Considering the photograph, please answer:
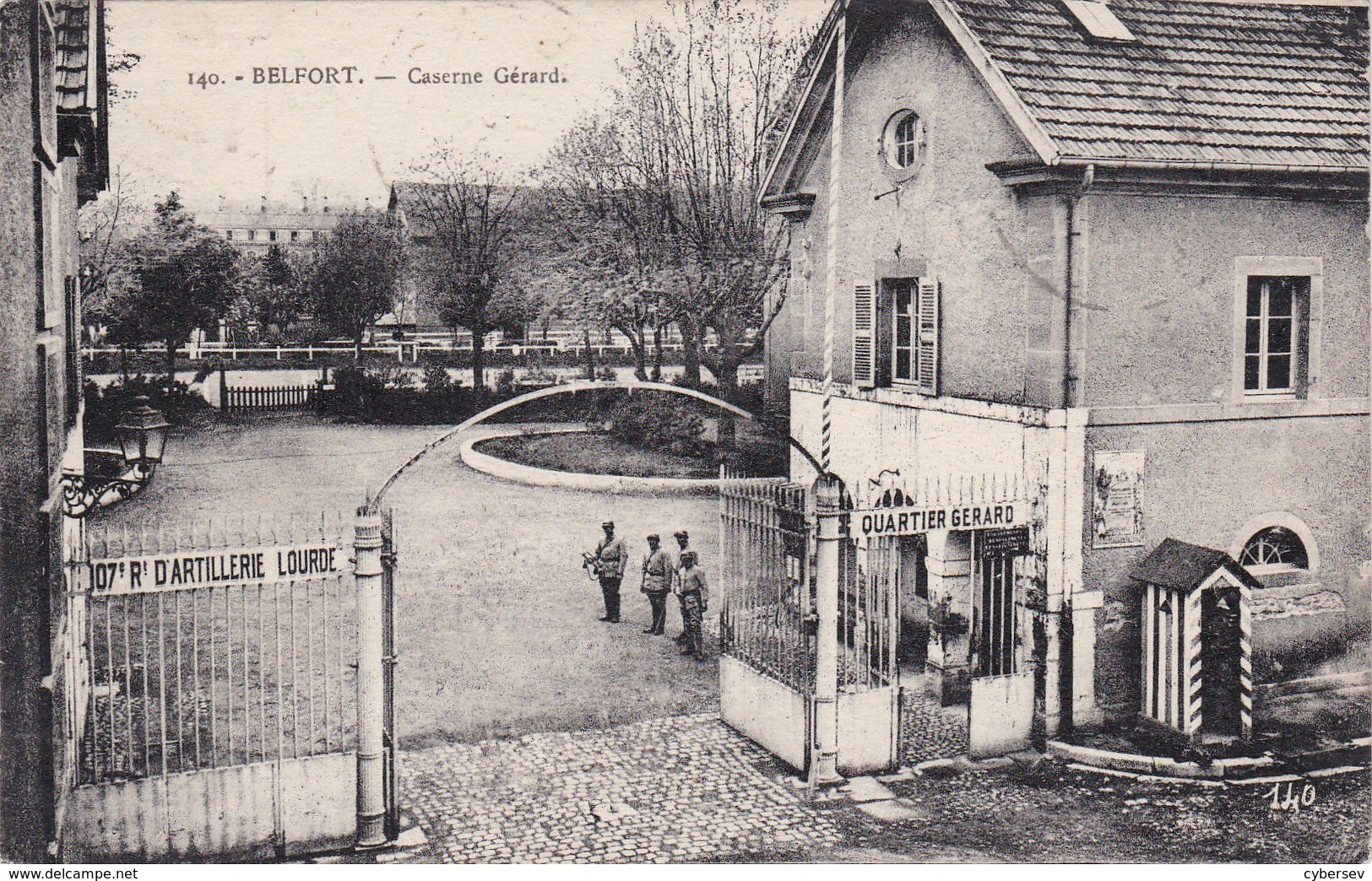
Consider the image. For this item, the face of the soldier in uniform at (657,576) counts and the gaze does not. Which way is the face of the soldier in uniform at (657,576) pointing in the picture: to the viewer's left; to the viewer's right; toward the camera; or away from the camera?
toward the camera

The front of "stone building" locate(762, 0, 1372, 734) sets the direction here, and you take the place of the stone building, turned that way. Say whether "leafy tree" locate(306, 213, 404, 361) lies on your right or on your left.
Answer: on your right

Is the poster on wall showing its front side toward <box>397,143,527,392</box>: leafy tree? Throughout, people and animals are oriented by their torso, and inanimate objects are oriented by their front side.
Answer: no

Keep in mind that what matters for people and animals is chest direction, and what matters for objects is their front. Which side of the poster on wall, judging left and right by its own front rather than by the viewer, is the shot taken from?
front

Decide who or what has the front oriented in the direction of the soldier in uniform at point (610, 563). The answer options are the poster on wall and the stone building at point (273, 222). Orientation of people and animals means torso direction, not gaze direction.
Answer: the stone building

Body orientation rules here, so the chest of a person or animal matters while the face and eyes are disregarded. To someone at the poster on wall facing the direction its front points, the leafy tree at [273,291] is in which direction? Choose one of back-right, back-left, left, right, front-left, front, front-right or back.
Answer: back-right

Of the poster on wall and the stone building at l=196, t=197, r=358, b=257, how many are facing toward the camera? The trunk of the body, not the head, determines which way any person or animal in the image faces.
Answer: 2

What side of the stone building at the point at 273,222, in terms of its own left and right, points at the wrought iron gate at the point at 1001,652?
front

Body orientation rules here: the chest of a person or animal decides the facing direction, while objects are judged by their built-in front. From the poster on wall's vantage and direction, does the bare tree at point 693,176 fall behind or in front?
behind

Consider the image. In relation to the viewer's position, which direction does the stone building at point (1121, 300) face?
facing the viewer and to the left of the viewer

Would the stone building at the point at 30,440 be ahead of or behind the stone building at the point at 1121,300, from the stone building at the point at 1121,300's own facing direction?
ahead

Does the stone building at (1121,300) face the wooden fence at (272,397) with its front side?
no

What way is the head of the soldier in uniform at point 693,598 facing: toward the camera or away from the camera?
toward the camera

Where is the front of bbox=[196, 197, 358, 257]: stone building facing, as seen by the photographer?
facing the viewer

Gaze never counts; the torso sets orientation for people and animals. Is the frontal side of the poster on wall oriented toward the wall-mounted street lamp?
no

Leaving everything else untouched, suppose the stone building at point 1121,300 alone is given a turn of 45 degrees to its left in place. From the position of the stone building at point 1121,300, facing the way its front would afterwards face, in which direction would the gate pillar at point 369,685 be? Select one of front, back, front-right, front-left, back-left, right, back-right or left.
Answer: front-right

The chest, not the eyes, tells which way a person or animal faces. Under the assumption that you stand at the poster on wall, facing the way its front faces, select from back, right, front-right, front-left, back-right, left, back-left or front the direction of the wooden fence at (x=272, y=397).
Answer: back-right

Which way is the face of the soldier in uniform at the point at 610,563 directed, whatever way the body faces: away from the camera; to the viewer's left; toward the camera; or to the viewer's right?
toward the camera
